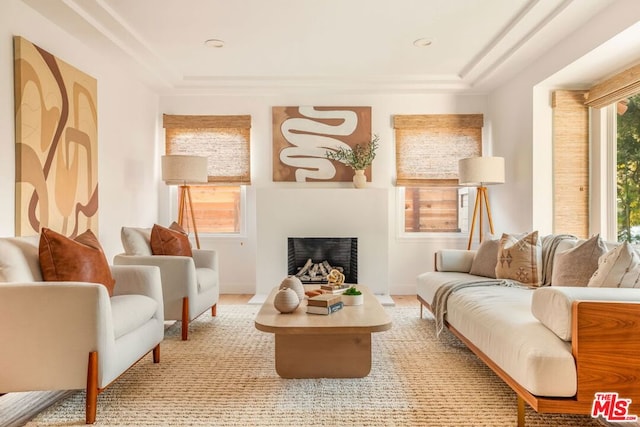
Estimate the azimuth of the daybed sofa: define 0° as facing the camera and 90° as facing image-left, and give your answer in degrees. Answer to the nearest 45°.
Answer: approximately 45°

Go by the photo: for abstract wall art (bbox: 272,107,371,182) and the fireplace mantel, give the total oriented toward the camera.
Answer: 2

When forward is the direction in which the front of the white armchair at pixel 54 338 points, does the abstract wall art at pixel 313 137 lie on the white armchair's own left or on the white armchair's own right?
on the white armchair's own left

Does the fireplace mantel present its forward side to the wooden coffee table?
yes

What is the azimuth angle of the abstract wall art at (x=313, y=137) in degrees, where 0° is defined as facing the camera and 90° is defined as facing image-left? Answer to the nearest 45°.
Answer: approximately 0°

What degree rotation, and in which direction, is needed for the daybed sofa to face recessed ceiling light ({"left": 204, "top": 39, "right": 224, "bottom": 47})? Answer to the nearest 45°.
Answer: approximately 45° to its right

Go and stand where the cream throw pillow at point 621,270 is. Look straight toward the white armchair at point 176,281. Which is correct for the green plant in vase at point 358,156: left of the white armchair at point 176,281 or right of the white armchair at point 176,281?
right

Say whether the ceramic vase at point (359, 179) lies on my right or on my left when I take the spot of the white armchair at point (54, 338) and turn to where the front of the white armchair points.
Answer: on my left

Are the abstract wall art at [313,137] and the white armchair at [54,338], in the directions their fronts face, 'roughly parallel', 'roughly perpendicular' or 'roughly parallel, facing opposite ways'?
roughly perpendicular

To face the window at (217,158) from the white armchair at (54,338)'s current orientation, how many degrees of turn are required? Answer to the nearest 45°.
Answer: approximately 90° to its left

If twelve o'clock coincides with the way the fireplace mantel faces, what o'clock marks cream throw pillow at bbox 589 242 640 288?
The cream throw pillow is roughly at 11 o'clock from the fireplace mantel.

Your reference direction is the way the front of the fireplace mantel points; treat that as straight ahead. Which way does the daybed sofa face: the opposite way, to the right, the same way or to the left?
to the right

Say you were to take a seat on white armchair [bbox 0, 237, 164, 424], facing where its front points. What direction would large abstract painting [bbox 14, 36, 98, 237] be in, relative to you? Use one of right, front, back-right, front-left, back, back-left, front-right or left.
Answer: back-left
